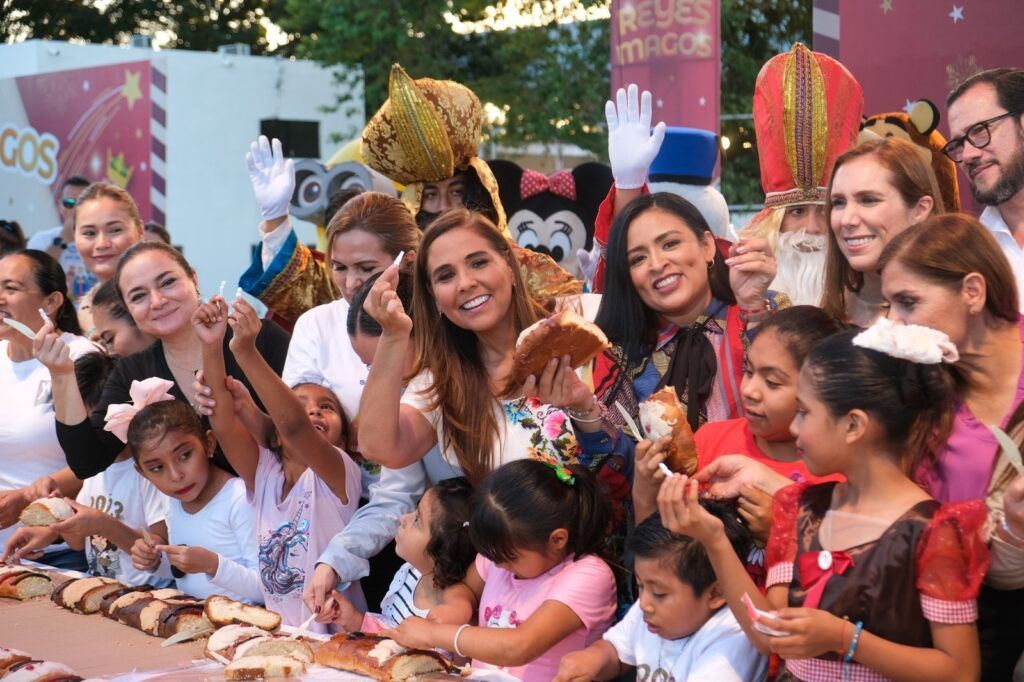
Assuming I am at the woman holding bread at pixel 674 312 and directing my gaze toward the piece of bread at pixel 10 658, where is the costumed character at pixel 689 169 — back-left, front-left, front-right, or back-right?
back-right

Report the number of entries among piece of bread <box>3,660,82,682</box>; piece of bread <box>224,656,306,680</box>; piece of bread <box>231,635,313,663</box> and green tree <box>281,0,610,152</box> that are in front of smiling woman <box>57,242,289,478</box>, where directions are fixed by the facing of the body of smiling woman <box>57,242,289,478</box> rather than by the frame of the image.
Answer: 3

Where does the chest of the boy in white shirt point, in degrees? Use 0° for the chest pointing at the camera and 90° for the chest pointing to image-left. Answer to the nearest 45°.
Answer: approximately 45°

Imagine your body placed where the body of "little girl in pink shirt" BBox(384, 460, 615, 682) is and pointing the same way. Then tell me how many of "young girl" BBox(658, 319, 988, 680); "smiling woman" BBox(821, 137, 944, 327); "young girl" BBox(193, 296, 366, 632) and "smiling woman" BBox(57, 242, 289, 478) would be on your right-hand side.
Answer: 2

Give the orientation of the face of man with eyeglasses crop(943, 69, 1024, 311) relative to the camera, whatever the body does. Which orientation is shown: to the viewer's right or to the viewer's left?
to the viewer's left

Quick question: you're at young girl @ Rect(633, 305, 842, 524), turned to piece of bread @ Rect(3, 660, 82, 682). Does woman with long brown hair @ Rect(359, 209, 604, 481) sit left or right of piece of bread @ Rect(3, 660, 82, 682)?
right

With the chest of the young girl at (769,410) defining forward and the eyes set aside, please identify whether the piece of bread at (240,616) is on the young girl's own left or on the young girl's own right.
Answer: on the young girl's own right

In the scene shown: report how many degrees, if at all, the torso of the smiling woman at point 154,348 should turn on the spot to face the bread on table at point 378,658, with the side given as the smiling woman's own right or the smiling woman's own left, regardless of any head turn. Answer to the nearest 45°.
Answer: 0° — they already face it
